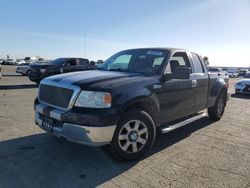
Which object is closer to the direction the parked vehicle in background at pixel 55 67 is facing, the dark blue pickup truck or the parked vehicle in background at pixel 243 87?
the dark blue pickup truck

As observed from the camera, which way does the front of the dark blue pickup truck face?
facing the viewer and to the left of the viewer

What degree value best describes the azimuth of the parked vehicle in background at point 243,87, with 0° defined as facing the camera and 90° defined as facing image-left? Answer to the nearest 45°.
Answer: approximately 45°

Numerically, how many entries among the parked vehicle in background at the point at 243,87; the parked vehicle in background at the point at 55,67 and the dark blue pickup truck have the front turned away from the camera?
0

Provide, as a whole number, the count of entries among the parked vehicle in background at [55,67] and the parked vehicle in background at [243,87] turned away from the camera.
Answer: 0

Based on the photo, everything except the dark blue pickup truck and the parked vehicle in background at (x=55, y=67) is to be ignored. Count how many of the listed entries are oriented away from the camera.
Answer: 0

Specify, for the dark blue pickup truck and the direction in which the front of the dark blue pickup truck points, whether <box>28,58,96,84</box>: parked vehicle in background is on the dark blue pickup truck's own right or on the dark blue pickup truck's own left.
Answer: on the dark blue pickup truck's own right

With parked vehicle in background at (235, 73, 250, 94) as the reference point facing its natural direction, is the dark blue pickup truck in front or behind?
in front

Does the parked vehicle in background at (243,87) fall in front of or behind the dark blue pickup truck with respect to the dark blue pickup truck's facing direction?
behind
